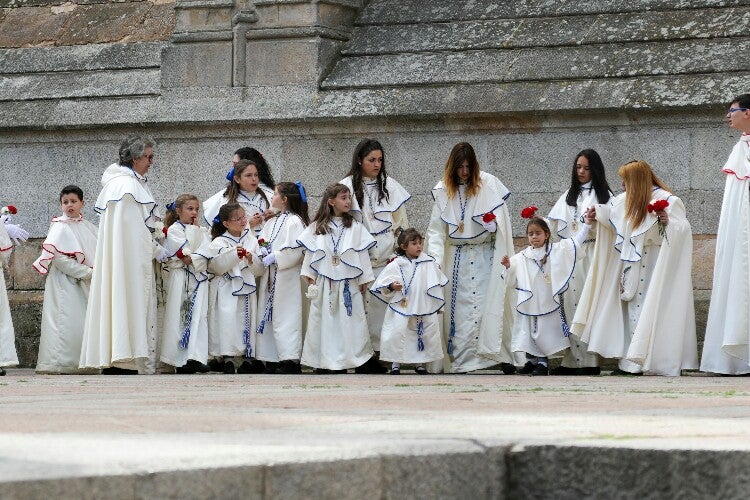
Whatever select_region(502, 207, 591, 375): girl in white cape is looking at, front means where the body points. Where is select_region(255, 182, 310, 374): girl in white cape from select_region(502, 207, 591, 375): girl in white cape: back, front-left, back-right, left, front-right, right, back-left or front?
right

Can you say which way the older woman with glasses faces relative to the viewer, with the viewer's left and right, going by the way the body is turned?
facing to the right of the viewer

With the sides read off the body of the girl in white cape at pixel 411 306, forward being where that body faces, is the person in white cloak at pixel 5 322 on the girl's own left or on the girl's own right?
on the girl's own right

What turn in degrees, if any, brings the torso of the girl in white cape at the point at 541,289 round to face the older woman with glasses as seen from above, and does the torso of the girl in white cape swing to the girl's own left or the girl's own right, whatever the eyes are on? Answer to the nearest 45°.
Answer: approximately 90° to the girl's own right

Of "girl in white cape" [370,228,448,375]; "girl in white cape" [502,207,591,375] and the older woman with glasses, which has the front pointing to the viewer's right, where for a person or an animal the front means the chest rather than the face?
the older woman with glasses

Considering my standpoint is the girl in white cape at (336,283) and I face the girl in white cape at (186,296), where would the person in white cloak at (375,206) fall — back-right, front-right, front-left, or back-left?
back-right

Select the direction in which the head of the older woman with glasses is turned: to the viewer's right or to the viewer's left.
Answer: to the viewer's right
